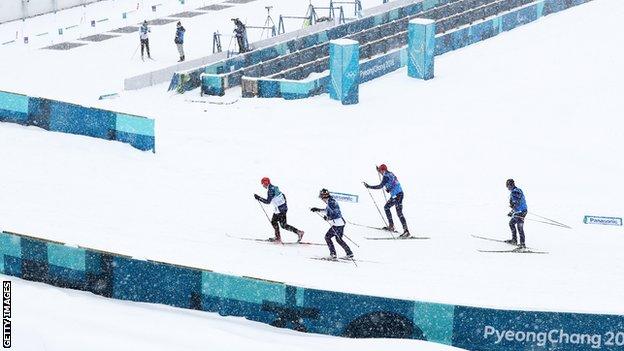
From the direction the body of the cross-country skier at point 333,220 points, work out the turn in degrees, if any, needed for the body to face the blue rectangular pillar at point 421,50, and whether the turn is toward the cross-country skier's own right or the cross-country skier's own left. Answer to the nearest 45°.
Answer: approximately 90° to the cross-country skier's own right

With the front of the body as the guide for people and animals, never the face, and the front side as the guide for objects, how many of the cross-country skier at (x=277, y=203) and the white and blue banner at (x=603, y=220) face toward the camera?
1

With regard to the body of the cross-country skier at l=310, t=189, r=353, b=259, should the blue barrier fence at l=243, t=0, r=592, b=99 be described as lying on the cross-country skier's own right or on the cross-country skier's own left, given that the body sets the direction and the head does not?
on the cross-country skier's own right

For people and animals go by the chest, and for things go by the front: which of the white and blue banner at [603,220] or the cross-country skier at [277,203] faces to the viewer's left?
the cross-country skier

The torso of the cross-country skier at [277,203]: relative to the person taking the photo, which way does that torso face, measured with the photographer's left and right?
facing to the left of the viewer

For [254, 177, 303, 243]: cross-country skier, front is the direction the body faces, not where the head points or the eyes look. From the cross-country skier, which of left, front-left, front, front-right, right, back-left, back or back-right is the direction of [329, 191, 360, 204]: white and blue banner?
back-right

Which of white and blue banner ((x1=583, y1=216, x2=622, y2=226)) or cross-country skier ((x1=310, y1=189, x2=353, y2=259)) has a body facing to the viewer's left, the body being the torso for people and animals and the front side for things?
the cross-country skier

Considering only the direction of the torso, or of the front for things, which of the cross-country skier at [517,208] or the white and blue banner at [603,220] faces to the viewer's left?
the cross-country skier

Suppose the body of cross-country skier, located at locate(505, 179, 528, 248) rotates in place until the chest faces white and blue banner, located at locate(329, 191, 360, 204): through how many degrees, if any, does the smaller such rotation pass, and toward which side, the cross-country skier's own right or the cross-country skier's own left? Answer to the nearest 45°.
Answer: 0° — they already face it

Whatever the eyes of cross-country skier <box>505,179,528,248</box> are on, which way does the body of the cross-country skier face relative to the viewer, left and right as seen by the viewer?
facing to the left of the viewer

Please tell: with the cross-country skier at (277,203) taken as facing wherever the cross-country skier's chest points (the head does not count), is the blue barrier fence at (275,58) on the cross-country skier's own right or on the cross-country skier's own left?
on the cross-country skier's own right

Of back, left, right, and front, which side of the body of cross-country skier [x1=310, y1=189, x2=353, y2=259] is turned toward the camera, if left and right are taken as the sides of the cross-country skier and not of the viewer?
left

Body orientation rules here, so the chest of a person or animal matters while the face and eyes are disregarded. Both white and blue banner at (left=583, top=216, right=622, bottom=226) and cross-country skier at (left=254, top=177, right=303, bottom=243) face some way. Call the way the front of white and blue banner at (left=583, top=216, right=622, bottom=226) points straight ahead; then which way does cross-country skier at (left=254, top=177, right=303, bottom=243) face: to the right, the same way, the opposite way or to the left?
to the right

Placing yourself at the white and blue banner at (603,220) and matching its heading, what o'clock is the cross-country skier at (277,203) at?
The cross-country skier is roughly at 2 o'clock from the white and blue banner.

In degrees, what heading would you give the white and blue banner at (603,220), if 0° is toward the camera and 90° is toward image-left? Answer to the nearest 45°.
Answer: approximately 0°
